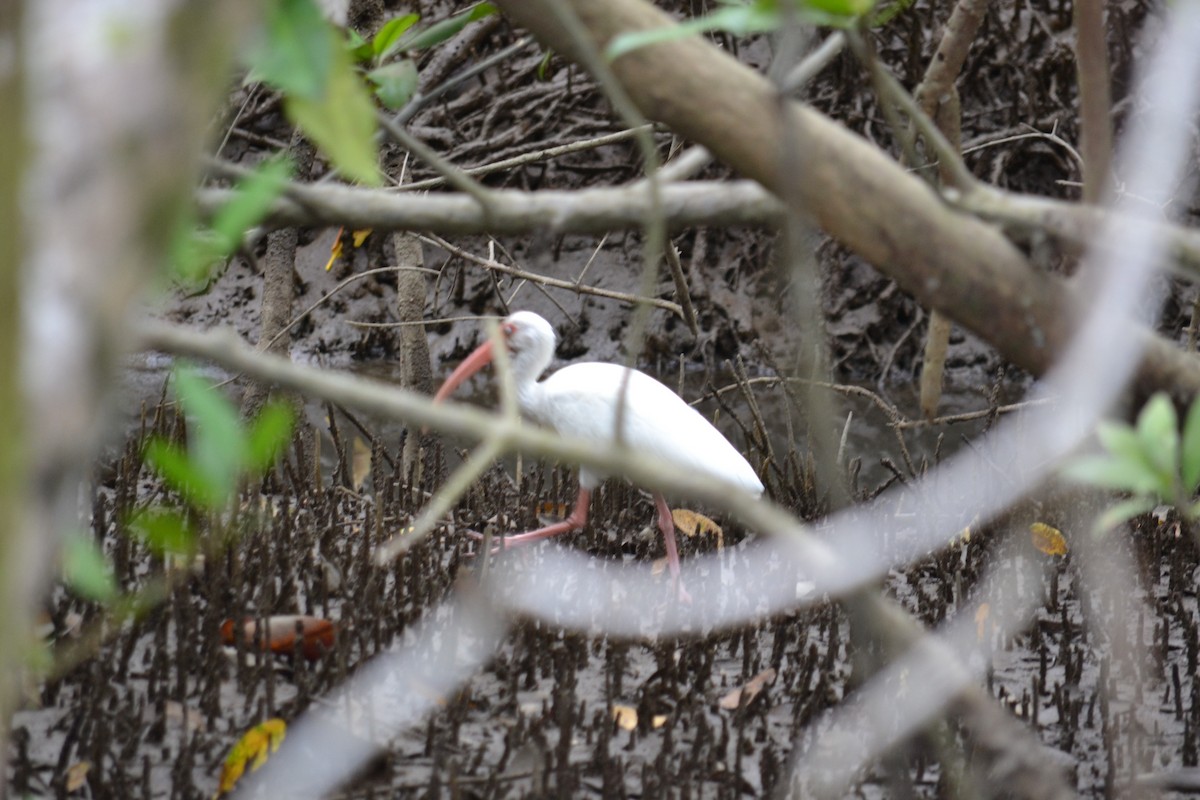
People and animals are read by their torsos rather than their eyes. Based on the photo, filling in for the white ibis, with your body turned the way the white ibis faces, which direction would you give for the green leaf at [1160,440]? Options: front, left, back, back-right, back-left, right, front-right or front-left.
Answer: left

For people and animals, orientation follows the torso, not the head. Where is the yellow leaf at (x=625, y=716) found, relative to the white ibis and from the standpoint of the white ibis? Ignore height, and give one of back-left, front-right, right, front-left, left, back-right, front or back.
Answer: left

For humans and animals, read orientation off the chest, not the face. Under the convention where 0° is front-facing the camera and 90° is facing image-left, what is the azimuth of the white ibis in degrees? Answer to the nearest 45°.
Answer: approximately 90°

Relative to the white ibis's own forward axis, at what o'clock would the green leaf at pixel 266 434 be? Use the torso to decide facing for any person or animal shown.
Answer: The green leaf is roughly at 9 o'clock from the white ibis.

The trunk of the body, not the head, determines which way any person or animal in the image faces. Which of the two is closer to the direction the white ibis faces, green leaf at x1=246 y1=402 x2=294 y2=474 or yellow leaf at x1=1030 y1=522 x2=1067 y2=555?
the green leaf

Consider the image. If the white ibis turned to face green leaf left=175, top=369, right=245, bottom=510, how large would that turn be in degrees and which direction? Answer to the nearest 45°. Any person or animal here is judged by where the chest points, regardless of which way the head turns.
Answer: approximately 90° to its left

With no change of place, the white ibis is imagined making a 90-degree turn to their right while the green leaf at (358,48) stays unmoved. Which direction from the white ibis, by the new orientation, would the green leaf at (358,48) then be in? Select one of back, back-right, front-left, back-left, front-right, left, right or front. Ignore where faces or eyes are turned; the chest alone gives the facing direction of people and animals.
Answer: back

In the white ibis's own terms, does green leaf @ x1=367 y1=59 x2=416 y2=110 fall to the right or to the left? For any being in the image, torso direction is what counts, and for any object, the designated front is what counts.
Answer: on its left

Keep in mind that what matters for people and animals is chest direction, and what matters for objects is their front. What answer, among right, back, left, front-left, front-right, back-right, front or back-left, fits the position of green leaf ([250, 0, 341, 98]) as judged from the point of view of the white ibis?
left

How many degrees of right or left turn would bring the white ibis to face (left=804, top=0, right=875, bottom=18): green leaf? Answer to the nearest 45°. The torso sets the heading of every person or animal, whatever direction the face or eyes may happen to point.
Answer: approximately 90° to its left

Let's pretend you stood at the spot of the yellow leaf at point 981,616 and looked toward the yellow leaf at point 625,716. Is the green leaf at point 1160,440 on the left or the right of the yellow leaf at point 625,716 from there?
left
